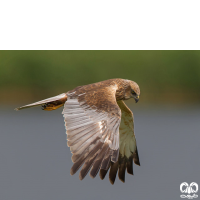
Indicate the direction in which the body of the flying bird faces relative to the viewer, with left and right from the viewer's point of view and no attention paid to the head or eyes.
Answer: facing to the right of the viewer
